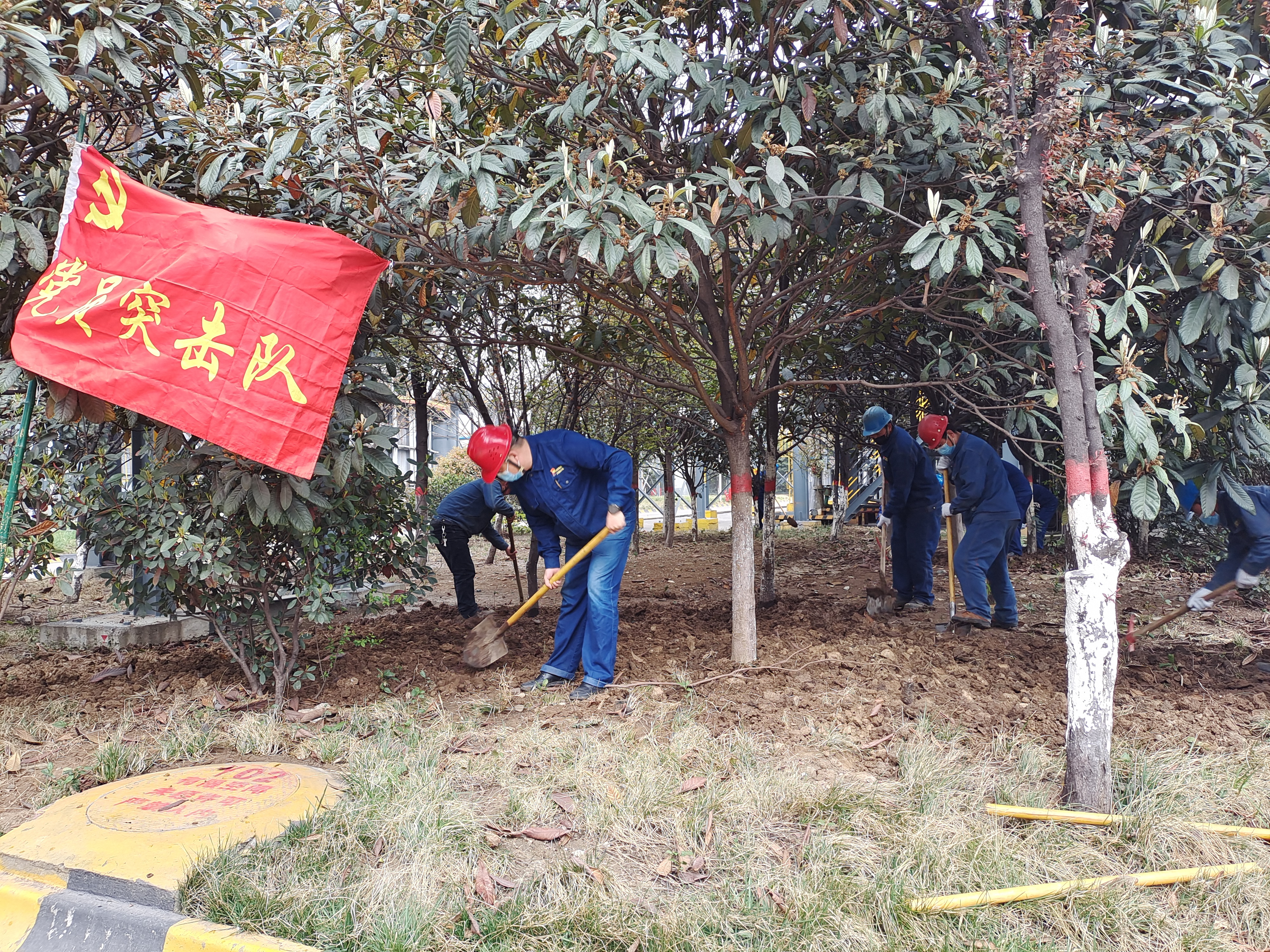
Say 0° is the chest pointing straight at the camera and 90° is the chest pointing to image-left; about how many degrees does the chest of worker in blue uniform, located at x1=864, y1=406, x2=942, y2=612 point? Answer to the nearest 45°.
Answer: approximately 45°

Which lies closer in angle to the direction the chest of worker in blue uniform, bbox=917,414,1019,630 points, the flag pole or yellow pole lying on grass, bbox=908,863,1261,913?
the flag pole

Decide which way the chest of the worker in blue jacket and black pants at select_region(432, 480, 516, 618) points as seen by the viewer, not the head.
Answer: to the viewer's right

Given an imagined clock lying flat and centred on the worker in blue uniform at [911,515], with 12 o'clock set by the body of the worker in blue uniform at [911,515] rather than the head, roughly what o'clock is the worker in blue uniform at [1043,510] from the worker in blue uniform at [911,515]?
the worker in blue uniform at [1043,510] is roughly at 5 o'clock from the worker in blue uniform at [911,515].

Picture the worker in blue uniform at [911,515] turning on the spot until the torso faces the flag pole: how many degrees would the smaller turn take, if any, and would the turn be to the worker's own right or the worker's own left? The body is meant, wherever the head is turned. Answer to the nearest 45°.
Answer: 0° — they already face it

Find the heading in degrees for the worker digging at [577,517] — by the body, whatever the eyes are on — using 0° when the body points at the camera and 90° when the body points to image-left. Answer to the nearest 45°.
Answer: approximately 45°

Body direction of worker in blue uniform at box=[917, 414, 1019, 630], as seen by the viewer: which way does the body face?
to the viewer's left
